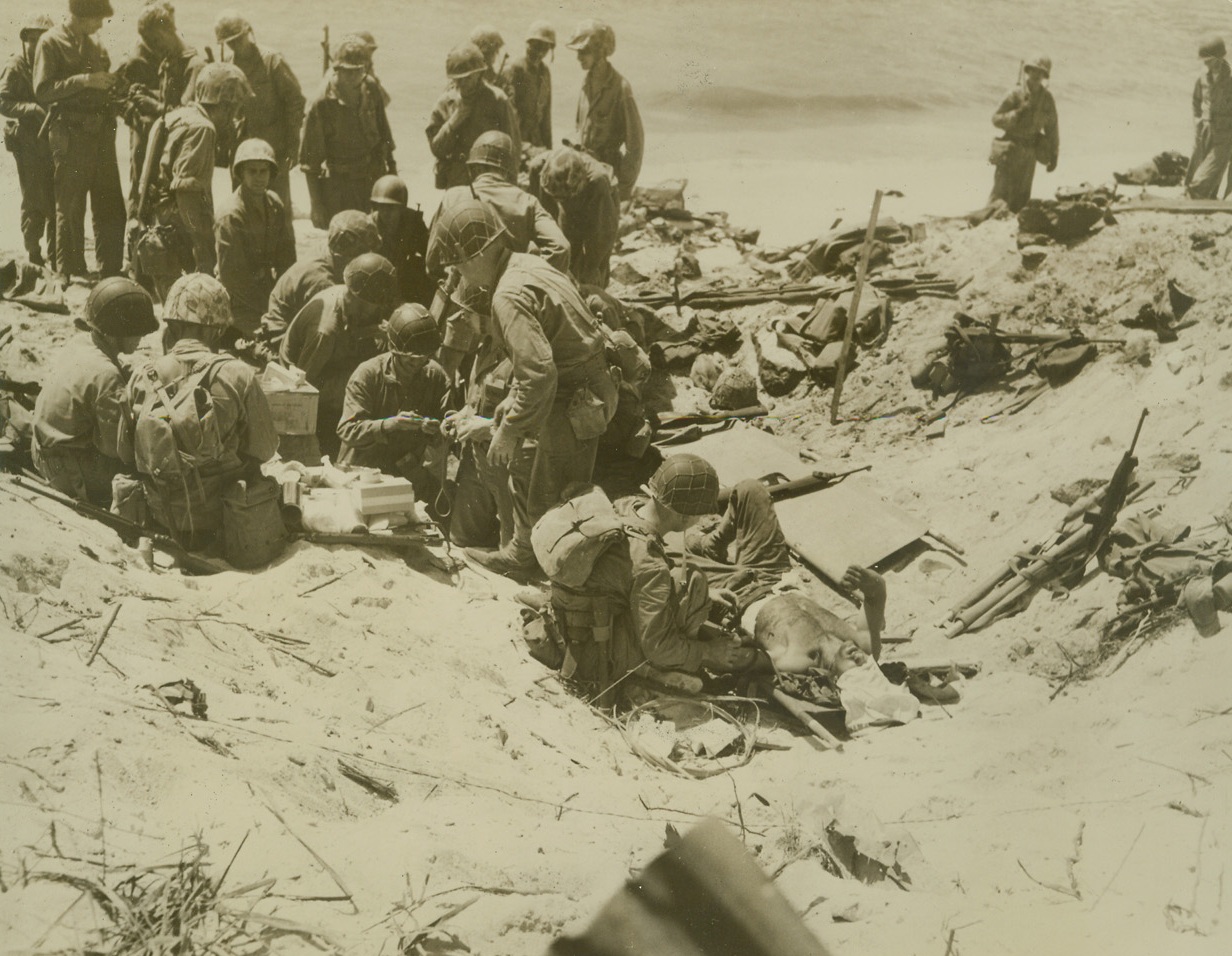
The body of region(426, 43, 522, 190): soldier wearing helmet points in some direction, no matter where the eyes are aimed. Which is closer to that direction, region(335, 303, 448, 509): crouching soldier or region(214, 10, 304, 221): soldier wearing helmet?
the crouching soldier

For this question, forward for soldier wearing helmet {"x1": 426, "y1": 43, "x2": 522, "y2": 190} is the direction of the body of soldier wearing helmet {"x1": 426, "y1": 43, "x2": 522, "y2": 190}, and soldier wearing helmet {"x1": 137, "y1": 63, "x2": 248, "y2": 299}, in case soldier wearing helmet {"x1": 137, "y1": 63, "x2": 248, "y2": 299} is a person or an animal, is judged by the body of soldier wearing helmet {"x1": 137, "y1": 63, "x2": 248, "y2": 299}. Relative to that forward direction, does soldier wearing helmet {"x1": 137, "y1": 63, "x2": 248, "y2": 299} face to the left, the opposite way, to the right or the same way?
to the left

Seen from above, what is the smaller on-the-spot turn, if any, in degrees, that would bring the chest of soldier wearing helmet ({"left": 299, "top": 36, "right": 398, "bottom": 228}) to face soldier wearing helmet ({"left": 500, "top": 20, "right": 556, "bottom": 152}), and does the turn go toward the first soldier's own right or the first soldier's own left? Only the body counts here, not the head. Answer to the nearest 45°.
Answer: approximately 135° to the first soldier's own left

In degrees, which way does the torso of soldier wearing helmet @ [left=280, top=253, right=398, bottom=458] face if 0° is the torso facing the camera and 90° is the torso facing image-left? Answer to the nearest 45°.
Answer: approximately 315°

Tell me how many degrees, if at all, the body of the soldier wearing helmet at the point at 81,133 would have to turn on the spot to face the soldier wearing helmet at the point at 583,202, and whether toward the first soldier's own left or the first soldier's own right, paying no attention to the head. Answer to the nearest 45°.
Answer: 0° — they already face them

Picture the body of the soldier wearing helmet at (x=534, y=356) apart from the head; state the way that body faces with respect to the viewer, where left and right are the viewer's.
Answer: facing to the left of the viewer

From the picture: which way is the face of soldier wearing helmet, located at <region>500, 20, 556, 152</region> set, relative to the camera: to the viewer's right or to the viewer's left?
to the viewer's left

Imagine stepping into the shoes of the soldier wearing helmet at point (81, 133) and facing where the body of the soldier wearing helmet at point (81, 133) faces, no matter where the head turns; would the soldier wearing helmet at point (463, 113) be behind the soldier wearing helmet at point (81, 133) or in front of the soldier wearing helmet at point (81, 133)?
in front

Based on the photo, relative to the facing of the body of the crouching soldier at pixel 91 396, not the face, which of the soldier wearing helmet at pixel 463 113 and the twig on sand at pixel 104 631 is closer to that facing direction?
the soldier wearing helmet

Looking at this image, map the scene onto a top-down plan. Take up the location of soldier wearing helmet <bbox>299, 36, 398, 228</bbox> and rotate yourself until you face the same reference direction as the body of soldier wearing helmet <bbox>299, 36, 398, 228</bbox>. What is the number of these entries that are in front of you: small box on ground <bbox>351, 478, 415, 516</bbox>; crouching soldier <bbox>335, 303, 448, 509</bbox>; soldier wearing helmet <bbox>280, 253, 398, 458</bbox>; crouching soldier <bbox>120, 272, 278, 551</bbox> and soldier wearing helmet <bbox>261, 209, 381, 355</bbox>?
5

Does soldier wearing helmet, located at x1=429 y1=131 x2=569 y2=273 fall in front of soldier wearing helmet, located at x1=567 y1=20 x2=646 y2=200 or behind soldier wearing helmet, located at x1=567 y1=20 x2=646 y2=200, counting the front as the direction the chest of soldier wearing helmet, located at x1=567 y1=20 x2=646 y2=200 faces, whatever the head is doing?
in front

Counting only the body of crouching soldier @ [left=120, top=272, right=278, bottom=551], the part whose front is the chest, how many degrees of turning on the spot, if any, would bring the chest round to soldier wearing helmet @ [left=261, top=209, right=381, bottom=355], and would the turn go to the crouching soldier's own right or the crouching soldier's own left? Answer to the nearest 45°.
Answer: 0° — they already face them

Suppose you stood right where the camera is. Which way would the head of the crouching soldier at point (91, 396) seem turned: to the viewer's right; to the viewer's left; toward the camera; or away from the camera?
to the viewer's right
